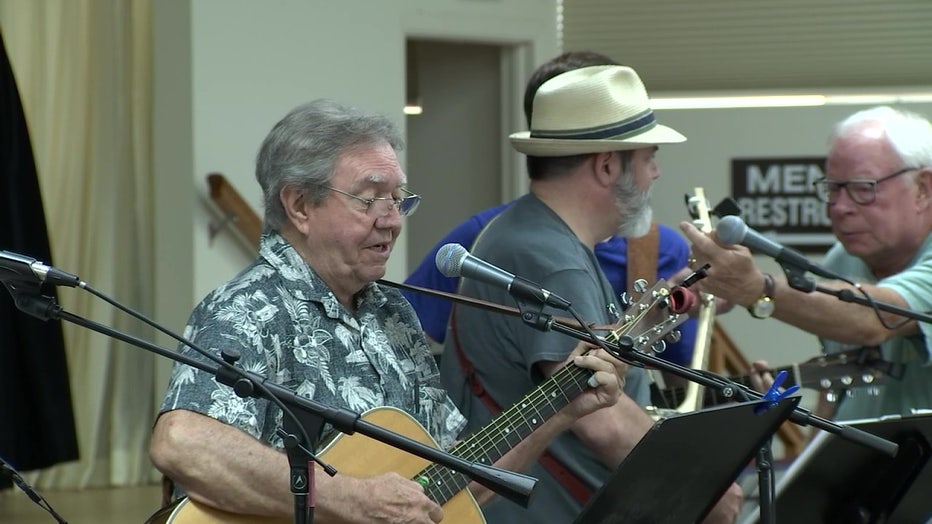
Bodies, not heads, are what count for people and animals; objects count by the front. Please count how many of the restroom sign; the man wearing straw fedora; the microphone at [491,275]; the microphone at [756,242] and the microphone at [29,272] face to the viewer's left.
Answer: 3

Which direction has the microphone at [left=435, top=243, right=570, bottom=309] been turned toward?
to the viewer's left

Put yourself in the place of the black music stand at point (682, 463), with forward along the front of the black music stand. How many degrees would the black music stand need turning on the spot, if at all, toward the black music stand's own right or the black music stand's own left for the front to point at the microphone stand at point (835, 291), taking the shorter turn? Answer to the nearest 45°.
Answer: approximately 90° to the black music stand's own right

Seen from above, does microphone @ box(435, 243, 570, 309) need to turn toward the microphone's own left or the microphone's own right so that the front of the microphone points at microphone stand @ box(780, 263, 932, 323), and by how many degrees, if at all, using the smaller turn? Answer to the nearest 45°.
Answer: approximately 135° to the microphone's own right

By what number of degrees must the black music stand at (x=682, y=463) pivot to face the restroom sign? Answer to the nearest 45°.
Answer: approximately 45° to its right

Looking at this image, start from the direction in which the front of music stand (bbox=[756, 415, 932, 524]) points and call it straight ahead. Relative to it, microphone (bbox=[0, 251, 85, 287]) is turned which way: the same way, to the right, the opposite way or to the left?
to the left

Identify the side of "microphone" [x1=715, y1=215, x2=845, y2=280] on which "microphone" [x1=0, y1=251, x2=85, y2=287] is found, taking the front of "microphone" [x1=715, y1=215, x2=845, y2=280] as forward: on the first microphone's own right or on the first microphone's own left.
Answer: on the first microphone's own left

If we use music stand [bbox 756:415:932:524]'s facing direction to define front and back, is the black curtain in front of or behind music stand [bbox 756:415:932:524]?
in front

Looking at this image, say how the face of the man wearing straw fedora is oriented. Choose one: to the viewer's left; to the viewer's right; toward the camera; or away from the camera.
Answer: to the viewer's right

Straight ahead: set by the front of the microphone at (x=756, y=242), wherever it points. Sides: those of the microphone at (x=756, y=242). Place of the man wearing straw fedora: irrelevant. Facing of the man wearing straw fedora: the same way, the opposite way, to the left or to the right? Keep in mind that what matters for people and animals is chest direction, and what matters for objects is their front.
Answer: the opposite way

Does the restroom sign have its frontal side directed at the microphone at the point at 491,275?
yes

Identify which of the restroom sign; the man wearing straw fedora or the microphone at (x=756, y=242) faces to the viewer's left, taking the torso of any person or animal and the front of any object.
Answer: the microphone

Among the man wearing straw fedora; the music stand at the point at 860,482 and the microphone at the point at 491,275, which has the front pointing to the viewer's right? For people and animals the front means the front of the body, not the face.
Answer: the man wearing straw fedora

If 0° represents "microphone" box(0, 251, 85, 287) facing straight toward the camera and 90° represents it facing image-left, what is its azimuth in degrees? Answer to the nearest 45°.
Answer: approximately 90°

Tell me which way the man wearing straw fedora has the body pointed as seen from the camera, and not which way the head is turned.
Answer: to the viewer's right

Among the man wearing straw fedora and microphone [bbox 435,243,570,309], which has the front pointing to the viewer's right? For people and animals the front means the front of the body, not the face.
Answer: the man wearing straw fedora
